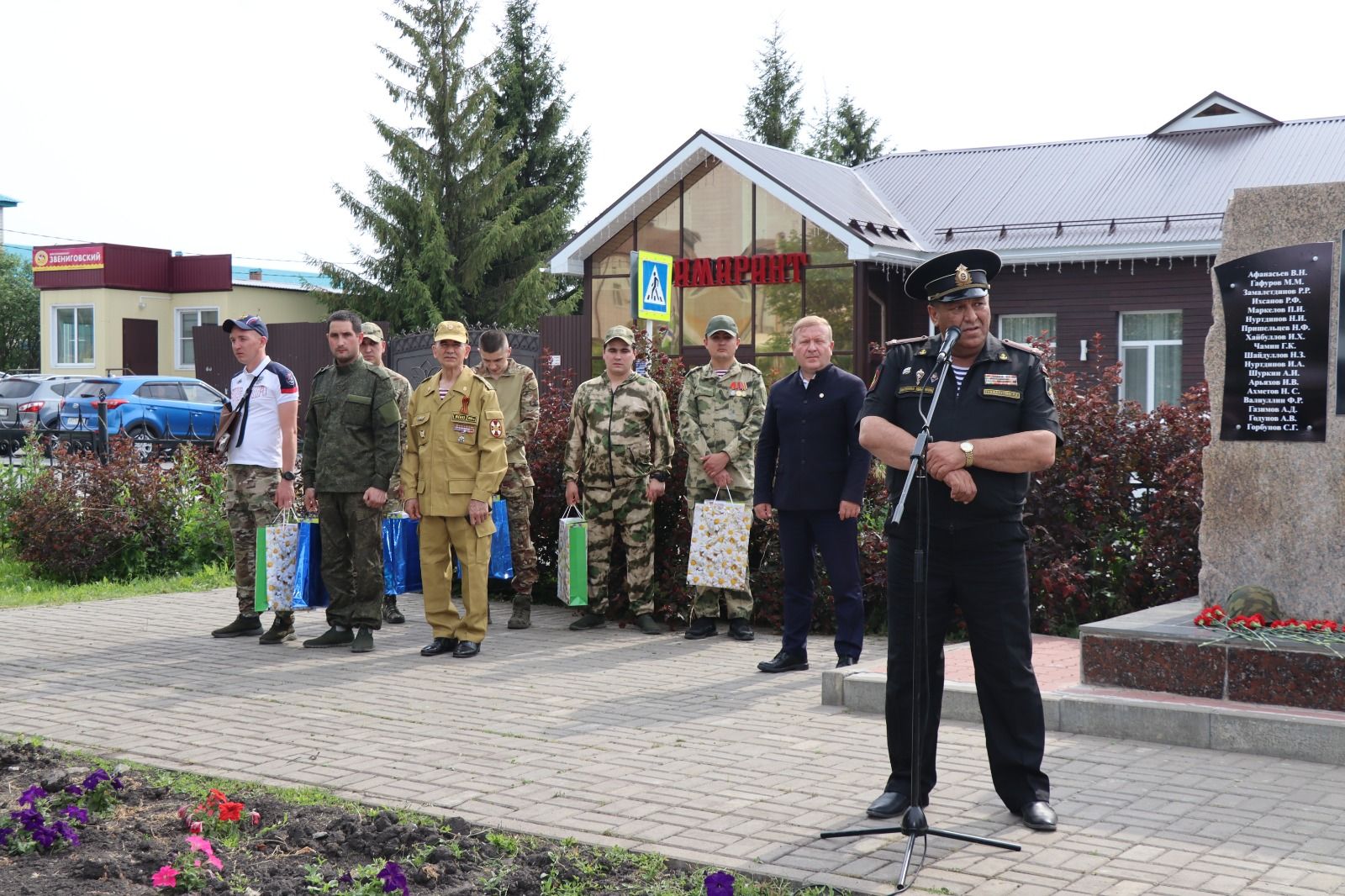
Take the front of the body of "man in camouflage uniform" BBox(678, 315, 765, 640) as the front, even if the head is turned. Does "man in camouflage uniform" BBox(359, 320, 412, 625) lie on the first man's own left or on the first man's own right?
on the first man's own right

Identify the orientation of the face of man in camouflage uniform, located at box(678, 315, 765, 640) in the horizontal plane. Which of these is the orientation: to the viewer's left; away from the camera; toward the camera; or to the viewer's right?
toward the camera

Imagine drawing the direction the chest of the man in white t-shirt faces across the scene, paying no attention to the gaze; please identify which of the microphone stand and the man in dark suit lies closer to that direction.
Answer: the microphone stand

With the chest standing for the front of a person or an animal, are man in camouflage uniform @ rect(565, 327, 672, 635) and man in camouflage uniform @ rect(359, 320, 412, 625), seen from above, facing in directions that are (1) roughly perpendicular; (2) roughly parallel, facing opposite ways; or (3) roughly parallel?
roughly parallel

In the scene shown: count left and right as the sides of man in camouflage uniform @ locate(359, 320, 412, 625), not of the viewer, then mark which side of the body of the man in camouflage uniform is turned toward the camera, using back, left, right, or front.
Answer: front

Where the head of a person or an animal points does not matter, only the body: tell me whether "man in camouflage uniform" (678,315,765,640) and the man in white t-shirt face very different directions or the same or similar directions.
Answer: same or similar directions

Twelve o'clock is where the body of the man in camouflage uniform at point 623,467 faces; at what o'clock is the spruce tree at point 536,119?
The spruce tree is roughly at 6 o'clock from the man in camouflage uniform.

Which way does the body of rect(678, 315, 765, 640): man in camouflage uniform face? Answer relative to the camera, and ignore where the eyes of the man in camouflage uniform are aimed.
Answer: toward the camera

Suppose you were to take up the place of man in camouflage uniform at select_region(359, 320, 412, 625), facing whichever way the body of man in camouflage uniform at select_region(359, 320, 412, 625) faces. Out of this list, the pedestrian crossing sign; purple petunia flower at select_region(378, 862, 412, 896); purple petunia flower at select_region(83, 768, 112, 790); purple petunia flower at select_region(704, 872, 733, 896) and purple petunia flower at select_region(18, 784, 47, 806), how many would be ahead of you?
4

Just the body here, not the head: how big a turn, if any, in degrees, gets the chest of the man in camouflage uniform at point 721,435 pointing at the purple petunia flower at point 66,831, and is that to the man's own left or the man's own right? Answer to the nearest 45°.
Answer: approximately 45° to the man's own right

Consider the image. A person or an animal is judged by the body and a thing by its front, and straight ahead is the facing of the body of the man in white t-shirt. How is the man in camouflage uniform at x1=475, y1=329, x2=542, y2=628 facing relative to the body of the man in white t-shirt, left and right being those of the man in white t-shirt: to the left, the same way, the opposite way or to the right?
the same way

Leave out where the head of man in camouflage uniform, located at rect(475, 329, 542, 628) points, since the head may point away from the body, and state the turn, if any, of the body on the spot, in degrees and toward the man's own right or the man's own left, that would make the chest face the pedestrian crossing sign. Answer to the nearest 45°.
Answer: approximately 180°

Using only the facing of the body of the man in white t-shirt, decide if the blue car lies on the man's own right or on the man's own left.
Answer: on the man's own right

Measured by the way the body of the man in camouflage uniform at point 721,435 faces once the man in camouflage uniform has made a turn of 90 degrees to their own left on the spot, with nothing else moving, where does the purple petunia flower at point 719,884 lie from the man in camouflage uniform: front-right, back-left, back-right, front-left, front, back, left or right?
right

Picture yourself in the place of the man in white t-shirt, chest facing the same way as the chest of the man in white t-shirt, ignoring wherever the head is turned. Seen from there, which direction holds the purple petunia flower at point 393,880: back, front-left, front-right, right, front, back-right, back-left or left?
front-left

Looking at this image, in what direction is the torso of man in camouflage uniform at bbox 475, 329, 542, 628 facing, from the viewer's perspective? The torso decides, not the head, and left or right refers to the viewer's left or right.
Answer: facing the viewer and to the left of the viewer
